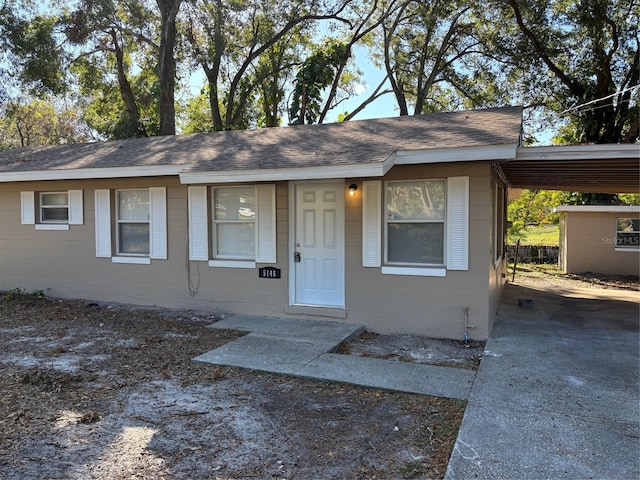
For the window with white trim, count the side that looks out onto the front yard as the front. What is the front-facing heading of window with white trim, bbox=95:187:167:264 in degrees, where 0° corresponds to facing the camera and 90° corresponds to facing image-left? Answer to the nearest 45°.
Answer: approximately 45°

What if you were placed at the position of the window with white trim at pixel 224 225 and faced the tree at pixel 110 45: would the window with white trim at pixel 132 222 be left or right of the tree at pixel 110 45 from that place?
left

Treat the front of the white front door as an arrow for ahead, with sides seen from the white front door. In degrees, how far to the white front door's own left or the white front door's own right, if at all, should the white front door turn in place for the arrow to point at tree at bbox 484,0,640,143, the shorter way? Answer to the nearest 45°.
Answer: approximately 135° to the white front door's own left

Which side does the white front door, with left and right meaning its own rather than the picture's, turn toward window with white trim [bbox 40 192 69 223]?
right

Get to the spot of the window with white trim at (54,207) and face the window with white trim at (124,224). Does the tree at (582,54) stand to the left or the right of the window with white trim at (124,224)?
left

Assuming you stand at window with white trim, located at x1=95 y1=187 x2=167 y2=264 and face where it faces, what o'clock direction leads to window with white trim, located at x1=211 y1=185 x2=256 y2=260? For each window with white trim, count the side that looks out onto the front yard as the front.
window with white trim, located at x1=211 y1=185 x2=256 y2=260 is roughly at 9 o'clock from window with white trim, located at x1=95 y1=187 x2=167 y2=264.

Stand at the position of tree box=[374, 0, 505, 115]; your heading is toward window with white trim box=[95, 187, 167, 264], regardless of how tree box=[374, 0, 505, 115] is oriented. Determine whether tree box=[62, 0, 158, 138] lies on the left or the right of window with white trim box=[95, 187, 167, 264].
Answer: right

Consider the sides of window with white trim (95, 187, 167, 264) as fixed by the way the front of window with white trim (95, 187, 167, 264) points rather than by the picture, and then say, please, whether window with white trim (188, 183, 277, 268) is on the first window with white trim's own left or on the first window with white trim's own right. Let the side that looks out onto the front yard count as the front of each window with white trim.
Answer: on the first window with white trim's own left

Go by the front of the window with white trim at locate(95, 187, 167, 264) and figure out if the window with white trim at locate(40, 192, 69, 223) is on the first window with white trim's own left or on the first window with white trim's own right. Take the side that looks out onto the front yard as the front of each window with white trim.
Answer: on the first window with white trim's own right

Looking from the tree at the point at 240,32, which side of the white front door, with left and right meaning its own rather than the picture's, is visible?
back

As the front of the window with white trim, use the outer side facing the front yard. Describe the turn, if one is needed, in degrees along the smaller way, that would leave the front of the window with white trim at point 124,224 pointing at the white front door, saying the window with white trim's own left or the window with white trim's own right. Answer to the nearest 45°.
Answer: approximately 90° to the window with white trim's own left

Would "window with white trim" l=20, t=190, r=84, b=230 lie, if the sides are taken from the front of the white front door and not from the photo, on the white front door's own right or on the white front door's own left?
on the white front door's own right

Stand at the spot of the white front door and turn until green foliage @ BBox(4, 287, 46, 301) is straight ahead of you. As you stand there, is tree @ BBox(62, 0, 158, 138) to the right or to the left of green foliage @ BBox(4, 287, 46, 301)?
right
